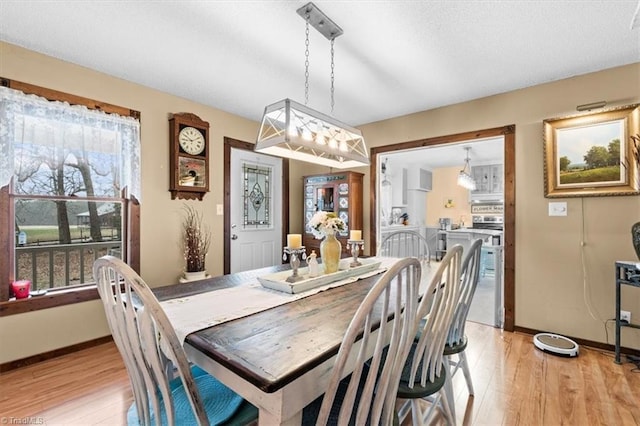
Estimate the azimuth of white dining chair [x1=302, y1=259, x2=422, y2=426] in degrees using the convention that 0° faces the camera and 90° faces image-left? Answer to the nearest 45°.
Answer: approximately 135°

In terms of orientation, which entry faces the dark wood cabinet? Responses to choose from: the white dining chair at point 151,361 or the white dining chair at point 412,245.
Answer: the white dining chair at point 151,361

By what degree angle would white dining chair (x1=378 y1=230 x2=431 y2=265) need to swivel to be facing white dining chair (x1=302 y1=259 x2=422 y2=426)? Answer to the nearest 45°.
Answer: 0° — it already faces it

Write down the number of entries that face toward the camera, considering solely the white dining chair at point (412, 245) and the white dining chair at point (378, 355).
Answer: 1

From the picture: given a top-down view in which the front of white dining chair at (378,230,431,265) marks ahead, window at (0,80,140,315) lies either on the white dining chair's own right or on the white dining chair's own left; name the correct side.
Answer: on the white dining chair's own right

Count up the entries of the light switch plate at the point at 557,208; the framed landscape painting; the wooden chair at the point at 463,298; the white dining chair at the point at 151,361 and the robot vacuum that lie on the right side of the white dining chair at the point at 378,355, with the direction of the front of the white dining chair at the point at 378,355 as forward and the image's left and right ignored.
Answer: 4

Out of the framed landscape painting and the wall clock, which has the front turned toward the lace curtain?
the framed landscape painting

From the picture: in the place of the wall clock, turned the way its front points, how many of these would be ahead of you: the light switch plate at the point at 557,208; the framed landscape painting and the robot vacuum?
3

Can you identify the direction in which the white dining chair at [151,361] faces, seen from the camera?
facing away from the viewer and to the right of the viewer
